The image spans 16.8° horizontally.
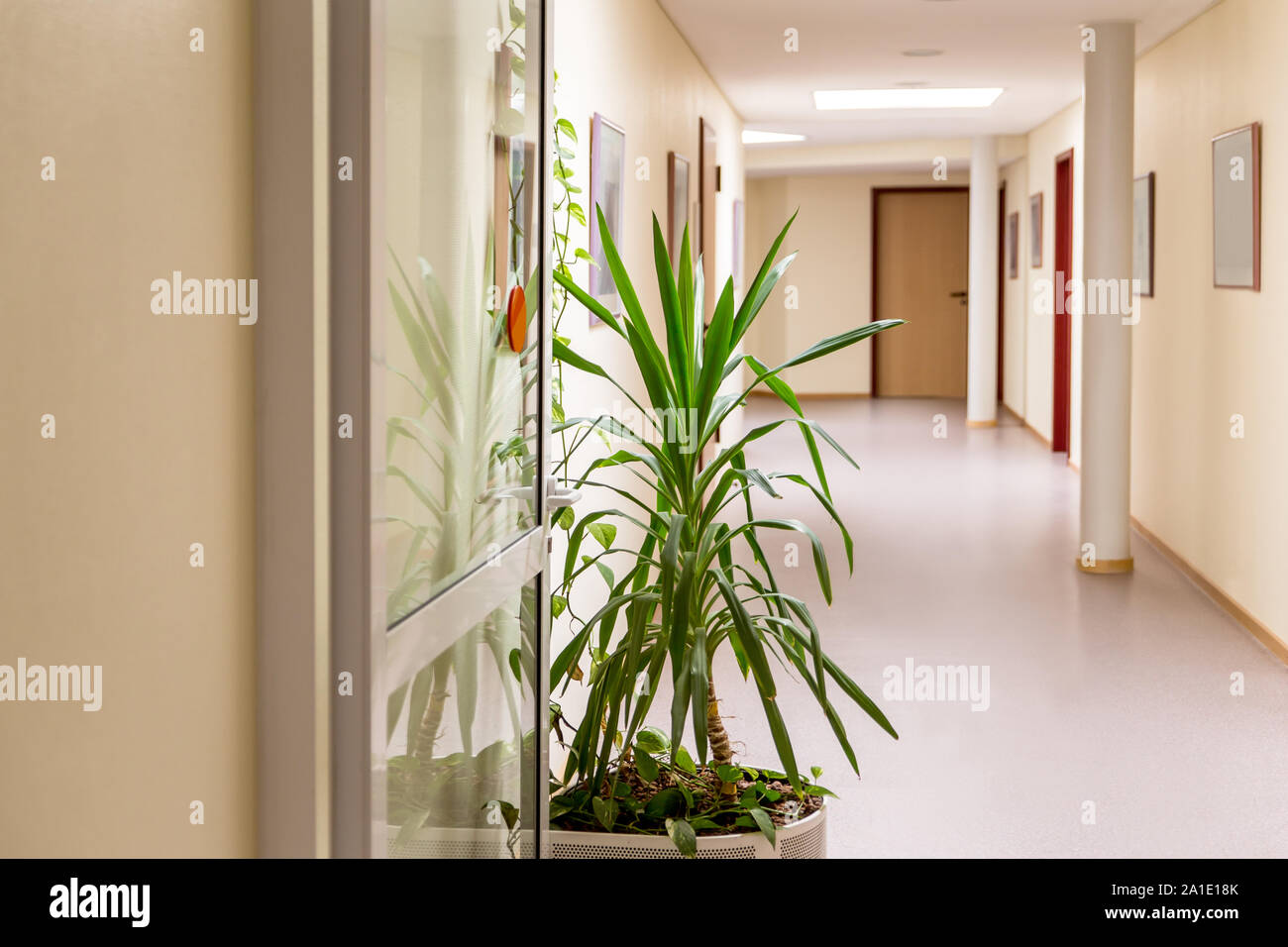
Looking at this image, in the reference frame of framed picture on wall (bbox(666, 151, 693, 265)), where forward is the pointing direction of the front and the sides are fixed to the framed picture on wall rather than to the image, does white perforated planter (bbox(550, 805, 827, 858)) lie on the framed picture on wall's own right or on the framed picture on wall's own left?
on the framed picture on wall's own right

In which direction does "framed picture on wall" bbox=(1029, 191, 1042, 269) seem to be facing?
to the viewer's left

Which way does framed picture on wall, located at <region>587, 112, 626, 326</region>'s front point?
to the viewer's right

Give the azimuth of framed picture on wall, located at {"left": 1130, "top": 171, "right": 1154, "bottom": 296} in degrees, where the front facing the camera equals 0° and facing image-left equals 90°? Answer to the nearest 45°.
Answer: approximately 90°

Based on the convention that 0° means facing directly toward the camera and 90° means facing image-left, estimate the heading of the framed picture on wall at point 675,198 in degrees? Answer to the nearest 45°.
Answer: approximately 270°

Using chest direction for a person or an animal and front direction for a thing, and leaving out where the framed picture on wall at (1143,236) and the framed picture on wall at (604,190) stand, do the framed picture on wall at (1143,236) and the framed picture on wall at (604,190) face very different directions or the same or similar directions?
very different directions

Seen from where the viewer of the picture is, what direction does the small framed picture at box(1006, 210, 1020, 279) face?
facing to the left of the viewer

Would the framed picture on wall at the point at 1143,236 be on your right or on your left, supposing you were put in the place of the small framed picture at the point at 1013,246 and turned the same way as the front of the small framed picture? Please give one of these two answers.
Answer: on your left

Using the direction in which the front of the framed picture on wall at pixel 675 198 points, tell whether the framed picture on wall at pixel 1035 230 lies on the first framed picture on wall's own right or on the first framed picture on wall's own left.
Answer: on the first framed picture on wall's own left
